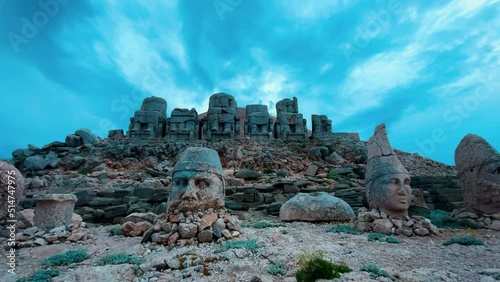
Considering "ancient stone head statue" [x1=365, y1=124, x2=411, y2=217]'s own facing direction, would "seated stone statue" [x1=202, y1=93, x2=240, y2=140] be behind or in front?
behind

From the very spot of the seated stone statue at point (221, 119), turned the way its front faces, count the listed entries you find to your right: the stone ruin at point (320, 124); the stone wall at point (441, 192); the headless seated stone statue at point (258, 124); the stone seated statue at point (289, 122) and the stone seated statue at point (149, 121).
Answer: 1

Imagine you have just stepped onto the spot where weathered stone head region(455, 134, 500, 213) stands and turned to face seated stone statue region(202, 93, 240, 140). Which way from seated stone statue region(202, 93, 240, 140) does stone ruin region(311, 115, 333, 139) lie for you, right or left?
right

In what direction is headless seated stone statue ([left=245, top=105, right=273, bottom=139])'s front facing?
toward the camera

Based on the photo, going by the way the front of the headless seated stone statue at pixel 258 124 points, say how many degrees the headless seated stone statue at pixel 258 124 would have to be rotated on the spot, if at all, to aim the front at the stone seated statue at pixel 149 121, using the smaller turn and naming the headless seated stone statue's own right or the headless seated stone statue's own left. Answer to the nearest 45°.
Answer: approximately 90° to the headless seated stone statue's own right

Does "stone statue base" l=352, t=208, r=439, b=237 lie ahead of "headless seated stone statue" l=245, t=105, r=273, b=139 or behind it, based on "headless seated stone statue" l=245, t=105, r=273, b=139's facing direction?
ahead

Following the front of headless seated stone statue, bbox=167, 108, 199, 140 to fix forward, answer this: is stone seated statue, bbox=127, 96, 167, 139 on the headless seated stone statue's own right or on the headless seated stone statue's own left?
on the headless seated stone statue's own right

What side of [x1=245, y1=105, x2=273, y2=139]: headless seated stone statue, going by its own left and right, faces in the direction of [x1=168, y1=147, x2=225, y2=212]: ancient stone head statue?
front

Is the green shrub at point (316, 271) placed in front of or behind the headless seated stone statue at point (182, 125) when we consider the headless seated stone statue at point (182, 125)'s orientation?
in front

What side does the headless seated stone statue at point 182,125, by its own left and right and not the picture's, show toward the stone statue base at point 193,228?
front

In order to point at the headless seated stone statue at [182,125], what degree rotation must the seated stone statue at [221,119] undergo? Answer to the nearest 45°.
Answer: approximately 90° to its right

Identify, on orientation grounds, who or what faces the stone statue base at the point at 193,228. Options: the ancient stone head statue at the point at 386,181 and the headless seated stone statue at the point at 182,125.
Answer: the headless seated stone statue

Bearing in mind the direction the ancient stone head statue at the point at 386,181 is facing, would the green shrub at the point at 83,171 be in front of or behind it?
behind

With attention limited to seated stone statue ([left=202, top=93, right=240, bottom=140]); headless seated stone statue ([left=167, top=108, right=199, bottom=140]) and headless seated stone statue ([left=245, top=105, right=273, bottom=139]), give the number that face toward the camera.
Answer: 3

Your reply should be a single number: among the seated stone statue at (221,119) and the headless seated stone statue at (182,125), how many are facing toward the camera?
2
